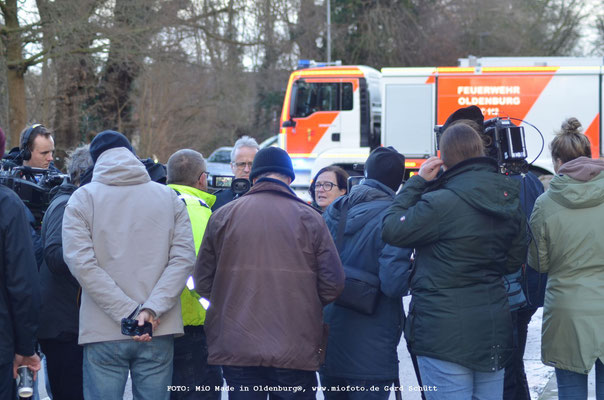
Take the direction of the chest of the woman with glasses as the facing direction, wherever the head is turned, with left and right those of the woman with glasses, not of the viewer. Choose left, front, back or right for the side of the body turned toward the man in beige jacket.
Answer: front

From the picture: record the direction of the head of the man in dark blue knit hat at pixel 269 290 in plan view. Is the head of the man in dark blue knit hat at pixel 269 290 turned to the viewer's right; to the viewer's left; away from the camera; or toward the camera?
away from the camera

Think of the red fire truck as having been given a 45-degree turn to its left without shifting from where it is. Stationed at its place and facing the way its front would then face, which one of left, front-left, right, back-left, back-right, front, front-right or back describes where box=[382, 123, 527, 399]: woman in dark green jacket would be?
front-left

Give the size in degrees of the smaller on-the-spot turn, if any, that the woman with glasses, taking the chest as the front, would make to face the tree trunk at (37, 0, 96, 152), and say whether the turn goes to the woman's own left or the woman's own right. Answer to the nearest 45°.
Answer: approximately 90° to the woman's own right

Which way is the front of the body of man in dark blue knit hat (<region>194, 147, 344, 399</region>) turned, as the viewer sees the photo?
away from the camera

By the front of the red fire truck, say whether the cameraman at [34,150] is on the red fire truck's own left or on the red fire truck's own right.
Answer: on the red fire truck's own left

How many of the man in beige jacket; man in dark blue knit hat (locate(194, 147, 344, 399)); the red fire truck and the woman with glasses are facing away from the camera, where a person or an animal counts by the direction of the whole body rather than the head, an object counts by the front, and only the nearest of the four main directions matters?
2

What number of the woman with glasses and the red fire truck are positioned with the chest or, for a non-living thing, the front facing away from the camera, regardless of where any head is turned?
0

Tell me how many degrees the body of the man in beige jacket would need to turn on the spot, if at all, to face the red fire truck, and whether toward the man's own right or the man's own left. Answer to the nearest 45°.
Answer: approximately 45° to the man's own right

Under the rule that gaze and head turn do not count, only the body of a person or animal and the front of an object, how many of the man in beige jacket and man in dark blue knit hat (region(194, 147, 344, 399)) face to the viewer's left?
0

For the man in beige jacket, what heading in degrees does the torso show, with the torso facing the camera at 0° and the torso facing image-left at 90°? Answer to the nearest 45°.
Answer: approximately 180°

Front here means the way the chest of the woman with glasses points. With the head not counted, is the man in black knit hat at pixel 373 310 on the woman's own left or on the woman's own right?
on the woman's own left

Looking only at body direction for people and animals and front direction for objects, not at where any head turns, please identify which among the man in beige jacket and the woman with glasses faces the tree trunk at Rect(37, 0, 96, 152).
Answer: the man in beige jacket

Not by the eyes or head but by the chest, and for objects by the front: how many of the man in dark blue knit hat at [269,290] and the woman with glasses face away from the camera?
1

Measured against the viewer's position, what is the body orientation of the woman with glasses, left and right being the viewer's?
facing the viewer and to the left of the viewer

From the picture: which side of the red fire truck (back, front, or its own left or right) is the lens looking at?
left

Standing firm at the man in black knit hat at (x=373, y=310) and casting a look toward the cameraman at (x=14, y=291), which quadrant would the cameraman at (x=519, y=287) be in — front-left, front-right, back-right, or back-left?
back-right
